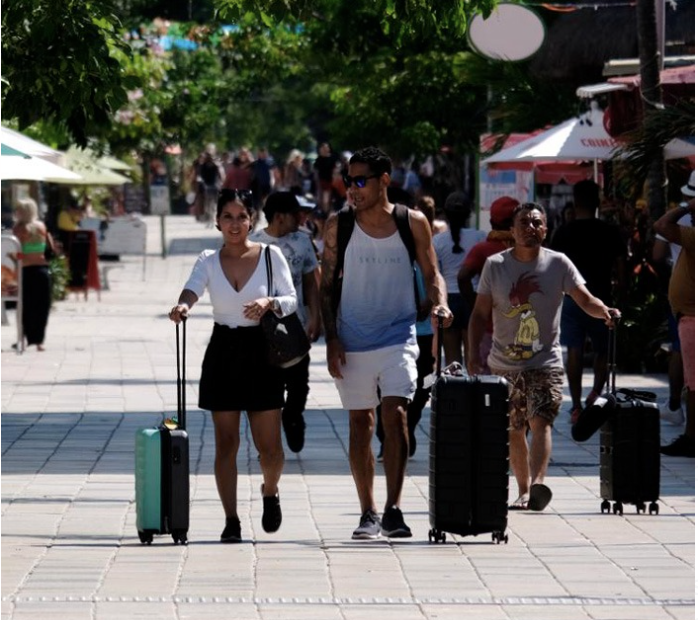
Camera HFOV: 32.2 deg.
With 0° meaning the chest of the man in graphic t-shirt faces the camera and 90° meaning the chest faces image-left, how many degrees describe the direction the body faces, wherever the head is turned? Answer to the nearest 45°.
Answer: approximately 0°

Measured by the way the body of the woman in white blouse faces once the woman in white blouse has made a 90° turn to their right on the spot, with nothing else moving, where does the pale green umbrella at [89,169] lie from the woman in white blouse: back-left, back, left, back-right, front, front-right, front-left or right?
right

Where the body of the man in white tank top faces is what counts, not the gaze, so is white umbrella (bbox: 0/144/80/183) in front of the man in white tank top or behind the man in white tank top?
behind
